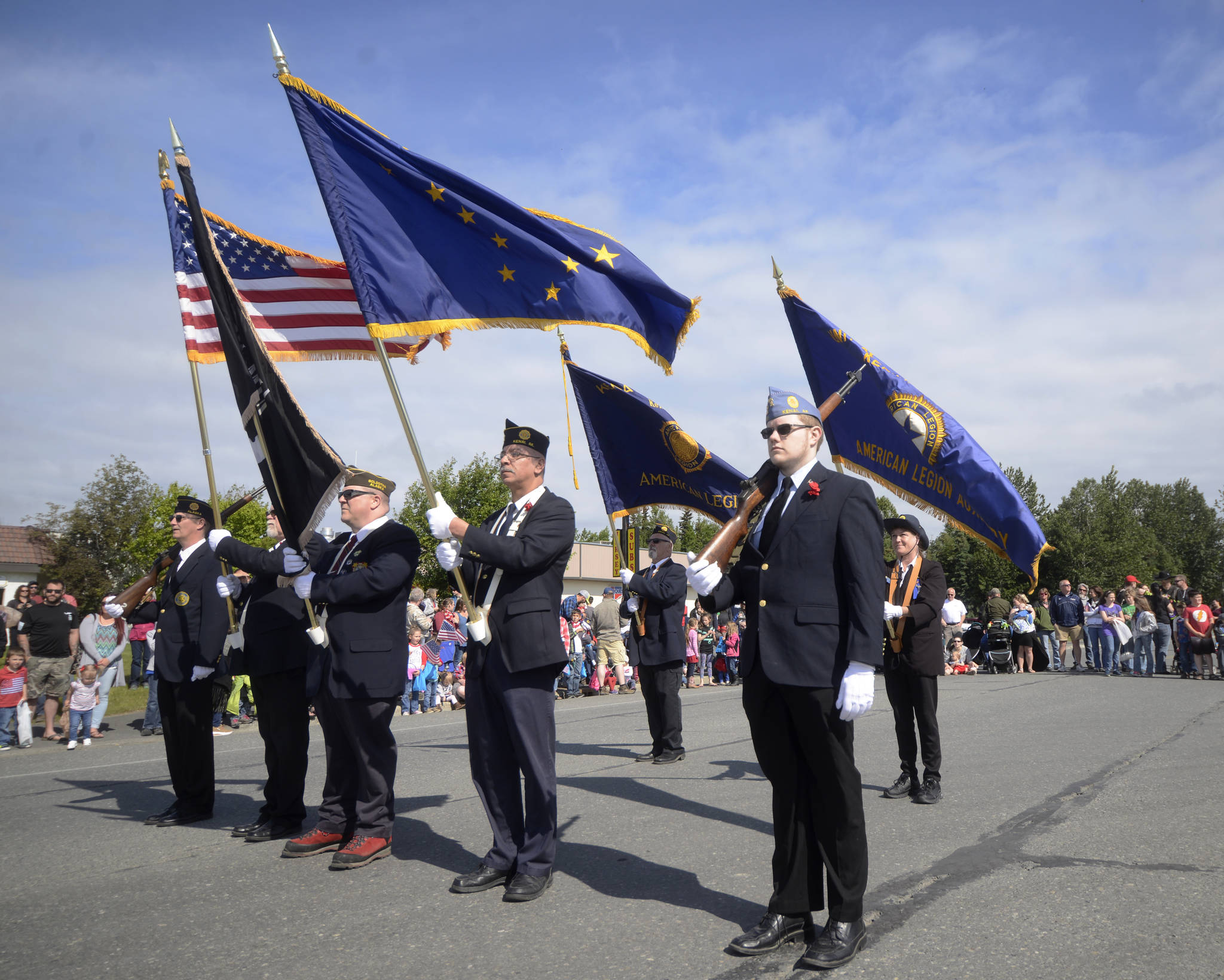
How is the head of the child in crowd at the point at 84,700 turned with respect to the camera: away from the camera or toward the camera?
toward the camera

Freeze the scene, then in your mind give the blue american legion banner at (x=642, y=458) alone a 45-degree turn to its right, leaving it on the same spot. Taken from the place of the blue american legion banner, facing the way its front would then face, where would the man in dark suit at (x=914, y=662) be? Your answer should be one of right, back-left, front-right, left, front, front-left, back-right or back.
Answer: left

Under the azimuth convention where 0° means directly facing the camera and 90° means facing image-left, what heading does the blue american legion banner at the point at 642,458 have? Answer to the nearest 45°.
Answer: approximately 0°

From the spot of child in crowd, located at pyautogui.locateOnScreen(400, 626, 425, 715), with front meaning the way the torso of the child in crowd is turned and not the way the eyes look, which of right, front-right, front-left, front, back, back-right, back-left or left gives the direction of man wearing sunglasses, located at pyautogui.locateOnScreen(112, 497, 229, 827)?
front

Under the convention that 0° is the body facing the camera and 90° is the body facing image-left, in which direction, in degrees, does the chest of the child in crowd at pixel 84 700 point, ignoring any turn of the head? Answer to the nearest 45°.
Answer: approximately 0°

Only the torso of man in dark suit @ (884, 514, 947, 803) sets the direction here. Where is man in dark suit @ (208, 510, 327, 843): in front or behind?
in front

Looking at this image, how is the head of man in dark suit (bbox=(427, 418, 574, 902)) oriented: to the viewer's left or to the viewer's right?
to the viewer's left

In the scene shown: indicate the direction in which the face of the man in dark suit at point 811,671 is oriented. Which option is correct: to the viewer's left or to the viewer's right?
to the viewer's left

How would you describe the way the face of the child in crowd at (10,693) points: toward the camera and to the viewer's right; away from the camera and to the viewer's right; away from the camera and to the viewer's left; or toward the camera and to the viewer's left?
toward the camera and to the viewer's right

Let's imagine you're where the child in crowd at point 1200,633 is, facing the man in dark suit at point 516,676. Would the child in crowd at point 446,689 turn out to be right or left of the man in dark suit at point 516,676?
right

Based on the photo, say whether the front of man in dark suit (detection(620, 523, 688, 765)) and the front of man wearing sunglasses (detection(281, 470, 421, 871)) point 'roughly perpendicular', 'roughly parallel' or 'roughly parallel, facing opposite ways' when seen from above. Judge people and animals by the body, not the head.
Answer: roughly parallel

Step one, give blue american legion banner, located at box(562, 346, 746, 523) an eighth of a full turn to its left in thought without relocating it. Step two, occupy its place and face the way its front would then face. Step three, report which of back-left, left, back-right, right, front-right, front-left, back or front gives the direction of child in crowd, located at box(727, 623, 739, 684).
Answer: back-left

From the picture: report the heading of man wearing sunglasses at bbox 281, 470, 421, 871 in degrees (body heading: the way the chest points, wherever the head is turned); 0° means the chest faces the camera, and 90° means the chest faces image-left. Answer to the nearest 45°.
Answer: approximately 45°

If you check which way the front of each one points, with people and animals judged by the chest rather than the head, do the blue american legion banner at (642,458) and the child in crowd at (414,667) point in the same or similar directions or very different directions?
same or similar directions

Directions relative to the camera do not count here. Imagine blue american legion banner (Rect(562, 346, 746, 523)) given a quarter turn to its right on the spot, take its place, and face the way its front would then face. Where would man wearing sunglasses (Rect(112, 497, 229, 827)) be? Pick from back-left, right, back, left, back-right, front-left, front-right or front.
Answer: front-left

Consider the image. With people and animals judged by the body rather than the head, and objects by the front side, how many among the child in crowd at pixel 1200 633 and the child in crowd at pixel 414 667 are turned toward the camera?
2

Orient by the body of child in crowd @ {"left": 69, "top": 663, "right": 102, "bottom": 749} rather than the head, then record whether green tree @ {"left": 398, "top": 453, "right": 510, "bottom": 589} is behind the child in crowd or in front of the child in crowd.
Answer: behind

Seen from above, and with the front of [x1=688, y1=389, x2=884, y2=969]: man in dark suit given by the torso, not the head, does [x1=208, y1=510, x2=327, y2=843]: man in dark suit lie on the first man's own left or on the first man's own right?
on the first man's own right

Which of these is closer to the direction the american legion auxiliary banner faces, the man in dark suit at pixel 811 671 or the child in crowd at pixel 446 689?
the man in dark suit
